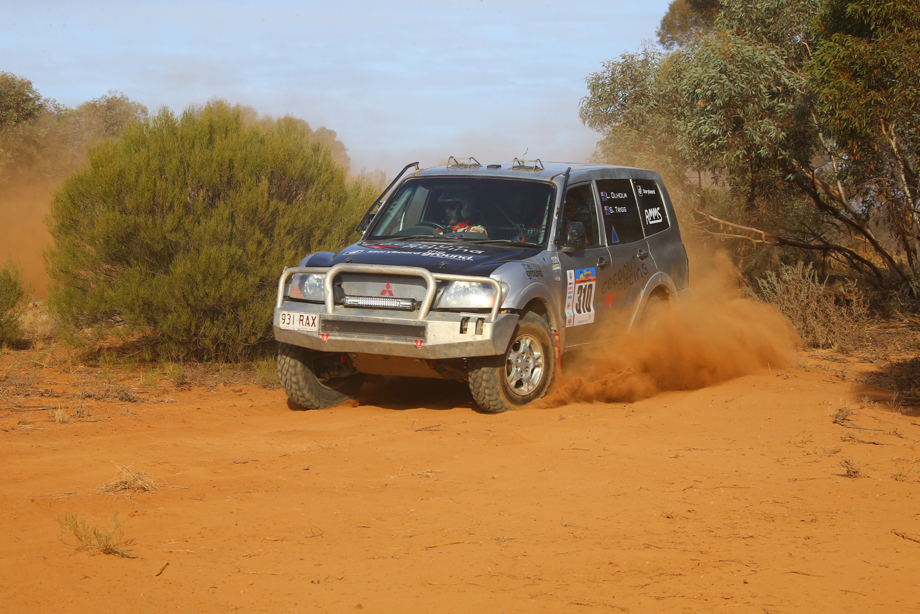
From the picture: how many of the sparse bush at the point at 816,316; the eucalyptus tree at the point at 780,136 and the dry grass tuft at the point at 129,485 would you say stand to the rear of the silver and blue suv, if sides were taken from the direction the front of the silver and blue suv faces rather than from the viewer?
2

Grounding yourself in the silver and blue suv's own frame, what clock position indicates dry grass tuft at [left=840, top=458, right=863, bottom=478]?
The dry grass tuft is roughly at 9 o'clock from the silver and blue suv.

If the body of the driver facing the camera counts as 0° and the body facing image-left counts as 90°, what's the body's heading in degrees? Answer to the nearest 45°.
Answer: approximately 45°

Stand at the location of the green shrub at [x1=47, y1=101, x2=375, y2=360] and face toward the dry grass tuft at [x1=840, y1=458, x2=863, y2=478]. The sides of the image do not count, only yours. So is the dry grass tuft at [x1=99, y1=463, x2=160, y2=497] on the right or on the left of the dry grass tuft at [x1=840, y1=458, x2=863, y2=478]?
right

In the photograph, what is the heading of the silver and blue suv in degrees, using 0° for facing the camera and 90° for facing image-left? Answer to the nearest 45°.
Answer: approximately 45°

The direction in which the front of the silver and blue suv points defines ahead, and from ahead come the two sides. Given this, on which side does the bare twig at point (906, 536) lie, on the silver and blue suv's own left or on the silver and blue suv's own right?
on the silver and blue suv's own left

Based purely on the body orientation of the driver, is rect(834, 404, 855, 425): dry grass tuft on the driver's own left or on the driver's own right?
on the driver's own left

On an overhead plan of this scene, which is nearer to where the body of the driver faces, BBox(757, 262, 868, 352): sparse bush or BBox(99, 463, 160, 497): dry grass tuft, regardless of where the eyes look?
the dry grass tuft

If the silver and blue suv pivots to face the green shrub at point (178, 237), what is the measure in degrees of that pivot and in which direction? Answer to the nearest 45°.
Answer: approximately 90° to its right

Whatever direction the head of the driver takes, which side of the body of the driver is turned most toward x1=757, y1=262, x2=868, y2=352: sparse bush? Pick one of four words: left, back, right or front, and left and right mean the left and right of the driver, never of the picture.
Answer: back
